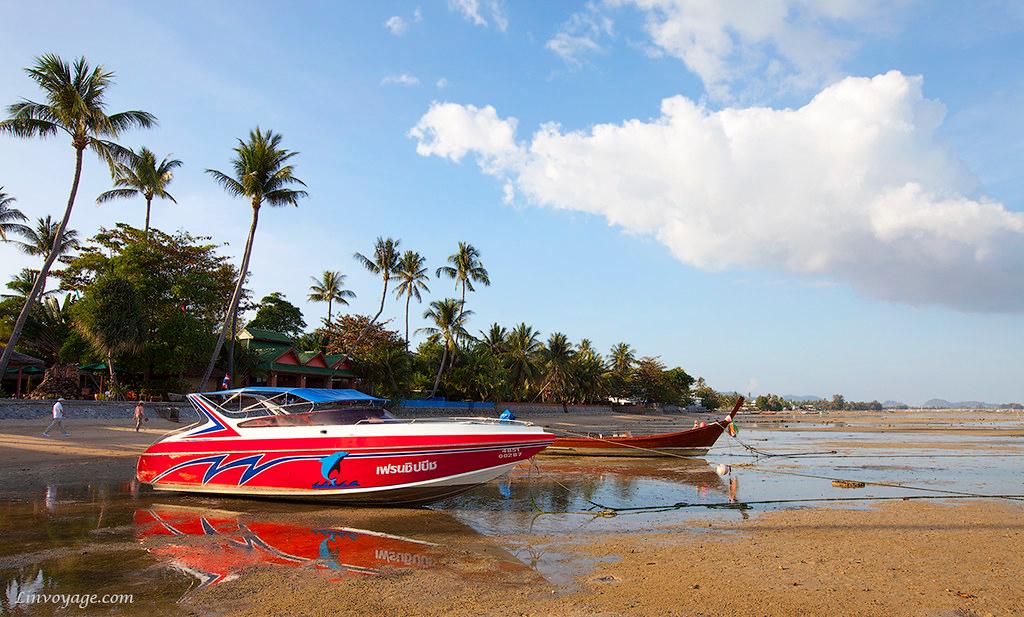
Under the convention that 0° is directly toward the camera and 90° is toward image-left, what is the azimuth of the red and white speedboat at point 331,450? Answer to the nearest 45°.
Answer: approximately 270°

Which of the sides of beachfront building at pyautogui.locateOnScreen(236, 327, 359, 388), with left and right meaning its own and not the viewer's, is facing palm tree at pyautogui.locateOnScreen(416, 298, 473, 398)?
left

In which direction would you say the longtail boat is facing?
to the viewer's right

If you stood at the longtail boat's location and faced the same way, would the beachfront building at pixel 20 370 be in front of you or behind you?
behind

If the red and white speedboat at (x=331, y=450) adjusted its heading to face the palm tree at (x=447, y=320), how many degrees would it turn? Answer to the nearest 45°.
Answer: approximately 90° to its left

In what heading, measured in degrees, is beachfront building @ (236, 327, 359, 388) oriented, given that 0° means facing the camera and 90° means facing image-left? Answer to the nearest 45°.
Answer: approximately 315°

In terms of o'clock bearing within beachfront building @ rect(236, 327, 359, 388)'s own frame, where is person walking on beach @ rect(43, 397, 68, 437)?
The person walking on beach is roughly at 2 o'clock from the beachfront building.

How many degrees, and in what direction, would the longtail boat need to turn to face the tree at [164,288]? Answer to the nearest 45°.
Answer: approximately 180°

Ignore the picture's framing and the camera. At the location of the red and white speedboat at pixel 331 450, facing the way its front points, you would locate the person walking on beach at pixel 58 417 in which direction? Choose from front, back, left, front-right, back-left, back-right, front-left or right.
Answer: back-left

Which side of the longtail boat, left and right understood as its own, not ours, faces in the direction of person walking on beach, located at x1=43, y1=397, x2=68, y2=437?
back
